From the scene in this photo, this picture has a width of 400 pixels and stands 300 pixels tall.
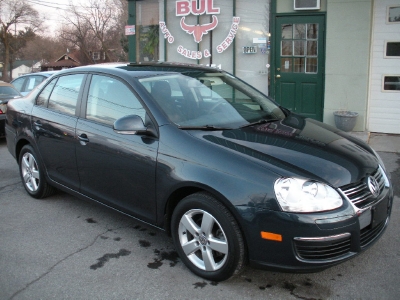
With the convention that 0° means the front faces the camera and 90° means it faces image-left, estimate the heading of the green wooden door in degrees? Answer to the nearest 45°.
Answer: approximately 0°

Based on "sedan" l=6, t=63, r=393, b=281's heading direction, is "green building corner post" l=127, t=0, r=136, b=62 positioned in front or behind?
behind

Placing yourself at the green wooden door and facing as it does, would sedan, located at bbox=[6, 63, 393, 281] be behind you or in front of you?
in front

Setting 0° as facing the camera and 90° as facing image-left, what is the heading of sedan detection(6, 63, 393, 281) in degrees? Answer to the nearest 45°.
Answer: approximately 315°

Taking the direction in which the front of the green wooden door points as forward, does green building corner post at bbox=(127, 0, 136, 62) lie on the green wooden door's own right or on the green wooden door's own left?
on the green wooden door's own right
